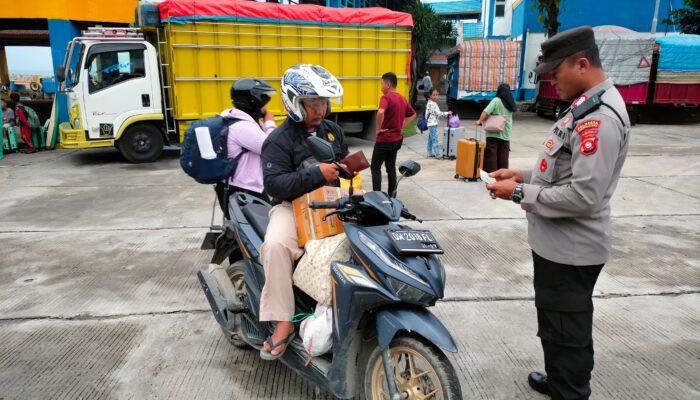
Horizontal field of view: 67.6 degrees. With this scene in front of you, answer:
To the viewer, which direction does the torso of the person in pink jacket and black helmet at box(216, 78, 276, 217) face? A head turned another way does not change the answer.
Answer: to the viewer's right

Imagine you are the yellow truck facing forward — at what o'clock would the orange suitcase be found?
The orange suitcase is roughly at 7 o'clock from the yellow truck.

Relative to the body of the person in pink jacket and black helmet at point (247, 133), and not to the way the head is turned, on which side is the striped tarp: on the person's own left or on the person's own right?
on the person's own left

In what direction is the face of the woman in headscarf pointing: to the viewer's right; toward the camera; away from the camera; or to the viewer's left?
away from the camera

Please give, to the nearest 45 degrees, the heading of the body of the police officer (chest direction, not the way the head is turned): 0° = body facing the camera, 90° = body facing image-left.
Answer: approximately 90°

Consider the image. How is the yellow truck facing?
to the viewer's left

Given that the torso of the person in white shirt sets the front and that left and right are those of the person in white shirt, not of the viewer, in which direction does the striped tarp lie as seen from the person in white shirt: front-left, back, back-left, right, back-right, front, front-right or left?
back-left

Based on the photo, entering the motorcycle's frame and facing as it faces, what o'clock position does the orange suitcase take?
The orange suitcase is roughly at 8 o'clock from the motorcycle.

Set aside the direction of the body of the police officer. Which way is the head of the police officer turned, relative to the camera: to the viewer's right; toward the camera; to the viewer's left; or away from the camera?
to the viewer's left

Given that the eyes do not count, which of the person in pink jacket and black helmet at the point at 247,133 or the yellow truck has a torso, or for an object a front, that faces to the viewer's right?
the person in pink jacket and black helmet

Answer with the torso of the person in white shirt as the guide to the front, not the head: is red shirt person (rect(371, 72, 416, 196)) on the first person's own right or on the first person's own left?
on the first person's own right
